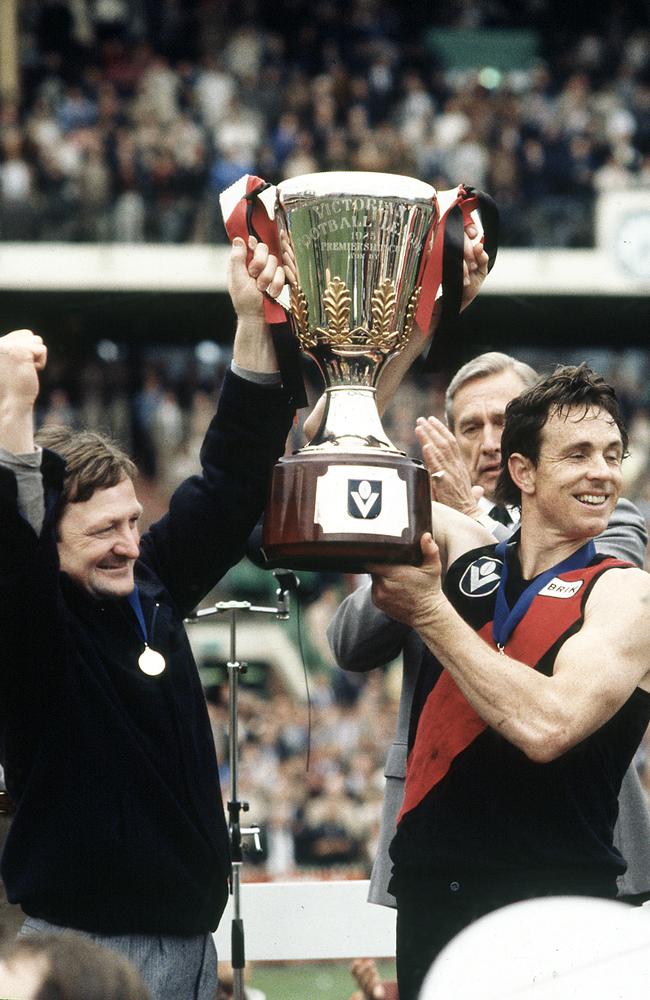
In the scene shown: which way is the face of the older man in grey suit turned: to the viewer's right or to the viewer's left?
to the viewer's left

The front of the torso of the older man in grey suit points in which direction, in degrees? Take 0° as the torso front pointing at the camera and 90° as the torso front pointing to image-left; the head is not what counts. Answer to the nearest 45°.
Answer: approximately 0°

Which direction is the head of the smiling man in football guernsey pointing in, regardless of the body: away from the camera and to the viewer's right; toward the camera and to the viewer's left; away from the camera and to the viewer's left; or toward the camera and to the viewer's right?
toward the camera and to the viewer's right
